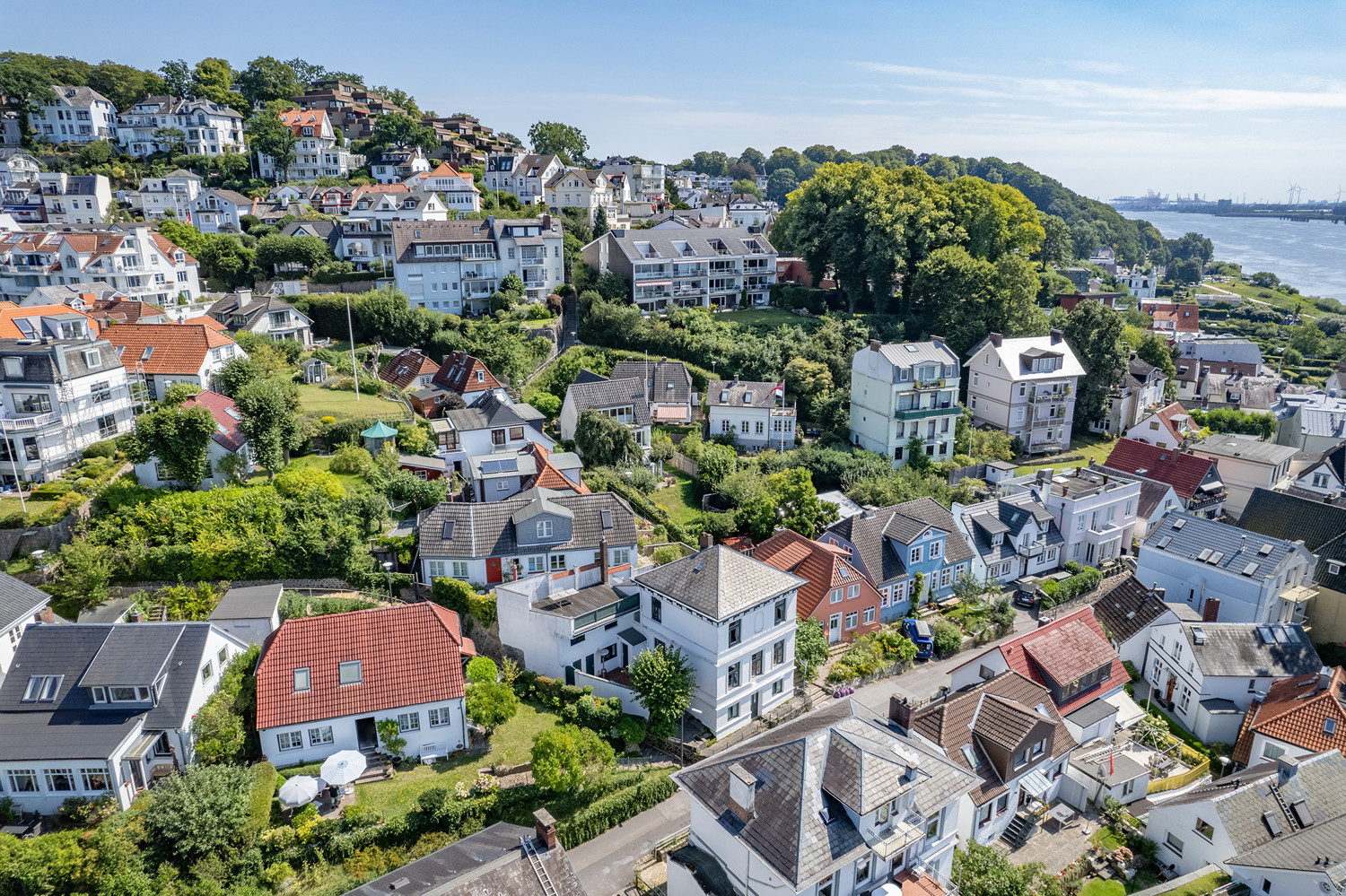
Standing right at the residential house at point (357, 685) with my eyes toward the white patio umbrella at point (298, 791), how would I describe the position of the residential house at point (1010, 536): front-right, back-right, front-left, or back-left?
back-left

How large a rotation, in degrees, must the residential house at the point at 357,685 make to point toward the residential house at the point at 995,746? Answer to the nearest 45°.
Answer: approximately 45° to its left

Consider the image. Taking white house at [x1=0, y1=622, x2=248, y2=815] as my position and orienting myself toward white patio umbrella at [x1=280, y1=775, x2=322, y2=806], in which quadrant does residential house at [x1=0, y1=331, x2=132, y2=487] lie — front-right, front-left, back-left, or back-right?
back-left

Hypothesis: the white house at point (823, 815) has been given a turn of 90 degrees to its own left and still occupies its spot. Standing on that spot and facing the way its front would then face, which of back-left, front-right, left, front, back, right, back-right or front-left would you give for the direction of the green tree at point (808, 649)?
front-left

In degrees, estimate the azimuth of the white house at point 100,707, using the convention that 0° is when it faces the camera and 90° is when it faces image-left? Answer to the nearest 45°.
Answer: approximately 0°
